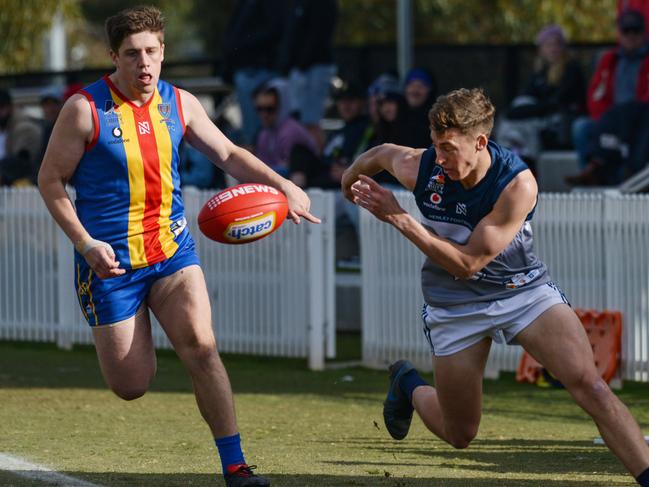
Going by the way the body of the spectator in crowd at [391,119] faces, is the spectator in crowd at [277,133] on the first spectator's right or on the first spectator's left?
on the first spectator's right

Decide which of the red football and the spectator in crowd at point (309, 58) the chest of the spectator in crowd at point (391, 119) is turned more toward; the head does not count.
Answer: the red football

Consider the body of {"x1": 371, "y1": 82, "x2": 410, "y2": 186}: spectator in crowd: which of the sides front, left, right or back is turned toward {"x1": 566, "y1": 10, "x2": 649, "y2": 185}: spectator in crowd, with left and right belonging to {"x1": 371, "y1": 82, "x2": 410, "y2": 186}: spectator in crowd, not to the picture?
left

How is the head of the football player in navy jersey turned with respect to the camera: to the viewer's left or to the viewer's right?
to the viewer's left

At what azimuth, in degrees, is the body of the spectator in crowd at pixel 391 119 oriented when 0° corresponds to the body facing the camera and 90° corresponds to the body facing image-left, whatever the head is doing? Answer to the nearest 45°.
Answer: approximately 0°
